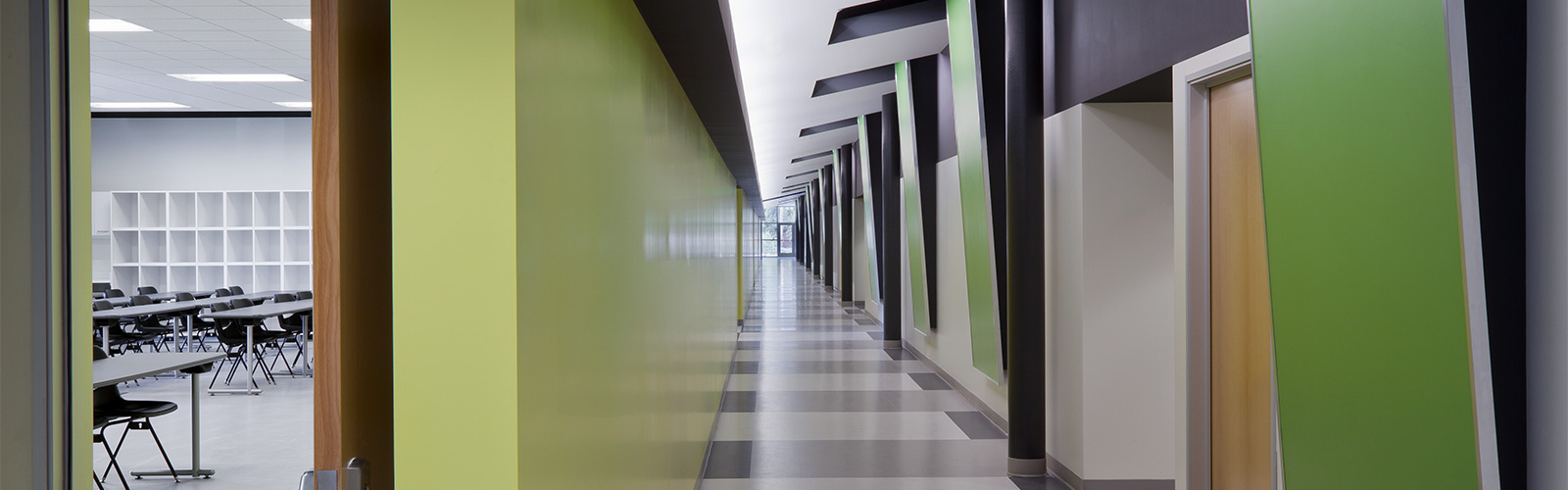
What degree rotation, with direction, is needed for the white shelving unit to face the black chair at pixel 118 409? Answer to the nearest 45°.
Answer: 0° — it already faces it

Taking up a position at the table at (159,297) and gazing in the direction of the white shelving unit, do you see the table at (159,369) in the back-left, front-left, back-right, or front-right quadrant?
back-right

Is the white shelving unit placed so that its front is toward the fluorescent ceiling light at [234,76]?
yes

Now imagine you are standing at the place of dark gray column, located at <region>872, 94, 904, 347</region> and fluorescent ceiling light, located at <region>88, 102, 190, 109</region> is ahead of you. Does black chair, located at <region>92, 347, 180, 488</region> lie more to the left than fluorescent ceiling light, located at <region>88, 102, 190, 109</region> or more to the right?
left

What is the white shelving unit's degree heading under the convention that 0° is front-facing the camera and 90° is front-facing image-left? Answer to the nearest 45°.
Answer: approximately 0°

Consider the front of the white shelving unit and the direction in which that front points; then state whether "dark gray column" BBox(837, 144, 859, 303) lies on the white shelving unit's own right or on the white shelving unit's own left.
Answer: on the white shelving unit's own left

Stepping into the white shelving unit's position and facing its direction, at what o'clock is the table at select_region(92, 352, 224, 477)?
The table is roughly at 12 o'clock from the white shelving unit.
